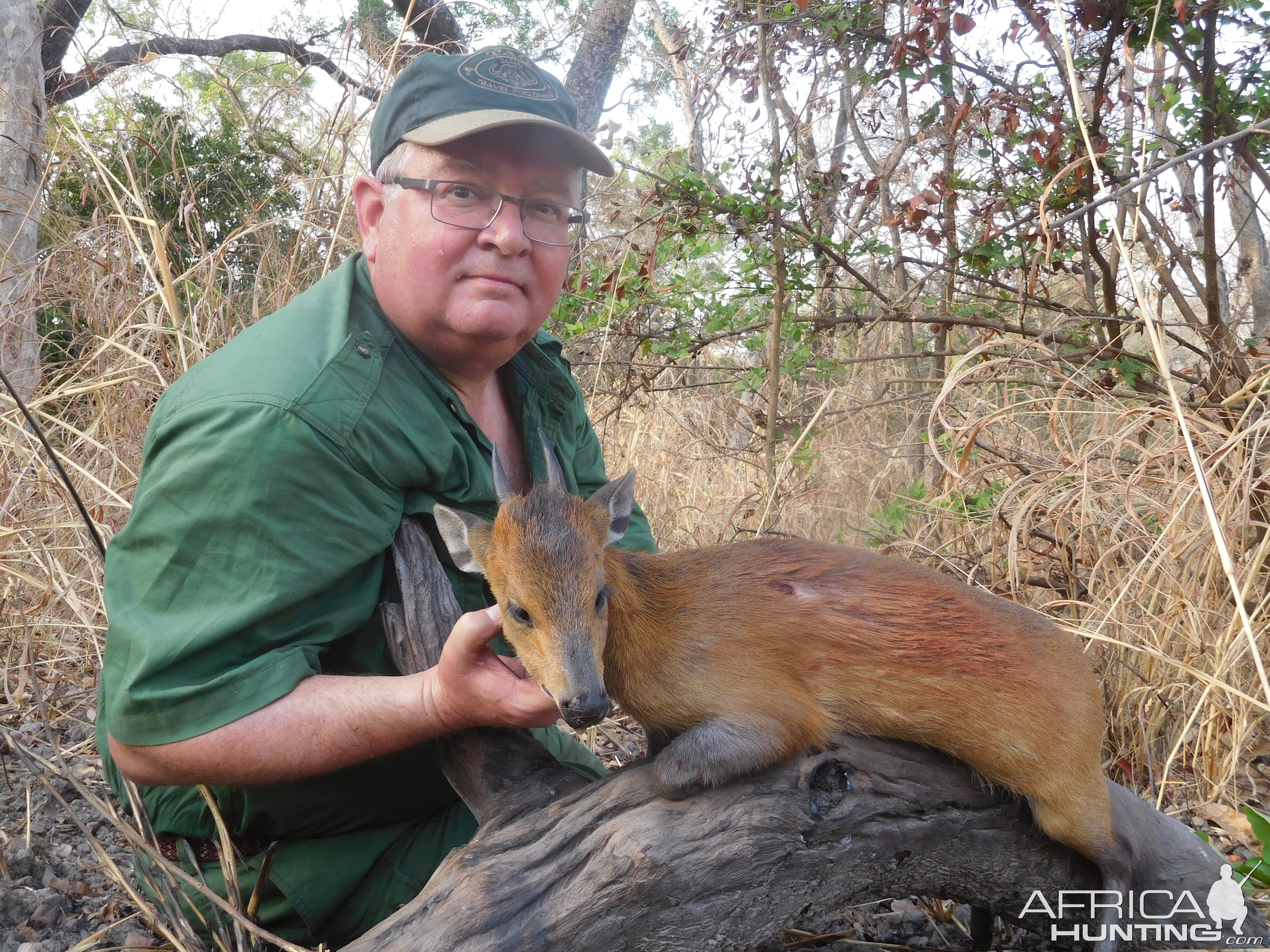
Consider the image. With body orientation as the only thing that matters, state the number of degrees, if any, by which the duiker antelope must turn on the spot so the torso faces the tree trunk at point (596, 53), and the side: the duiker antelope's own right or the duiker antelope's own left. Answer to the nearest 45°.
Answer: approximately 90° to the duiker antelope's own right

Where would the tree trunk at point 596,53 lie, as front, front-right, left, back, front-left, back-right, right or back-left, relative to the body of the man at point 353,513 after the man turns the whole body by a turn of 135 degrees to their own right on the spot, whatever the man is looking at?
right

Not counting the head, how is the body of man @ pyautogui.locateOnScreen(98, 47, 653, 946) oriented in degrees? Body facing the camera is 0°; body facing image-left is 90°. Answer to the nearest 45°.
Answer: approximately 315°

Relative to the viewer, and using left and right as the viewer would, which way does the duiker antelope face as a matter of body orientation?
facing to the left of the viewer

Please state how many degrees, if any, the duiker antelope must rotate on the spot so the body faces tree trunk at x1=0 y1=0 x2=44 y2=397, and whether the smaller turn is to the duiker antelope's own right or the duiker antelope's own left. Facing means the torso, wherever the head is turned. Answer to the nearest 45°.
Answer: approximately 45° to the duiker antelope's own right

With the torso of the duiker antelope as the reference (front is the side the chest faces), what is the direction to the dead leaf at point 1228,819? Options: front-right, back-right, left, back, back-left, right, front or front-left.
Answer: back-right
